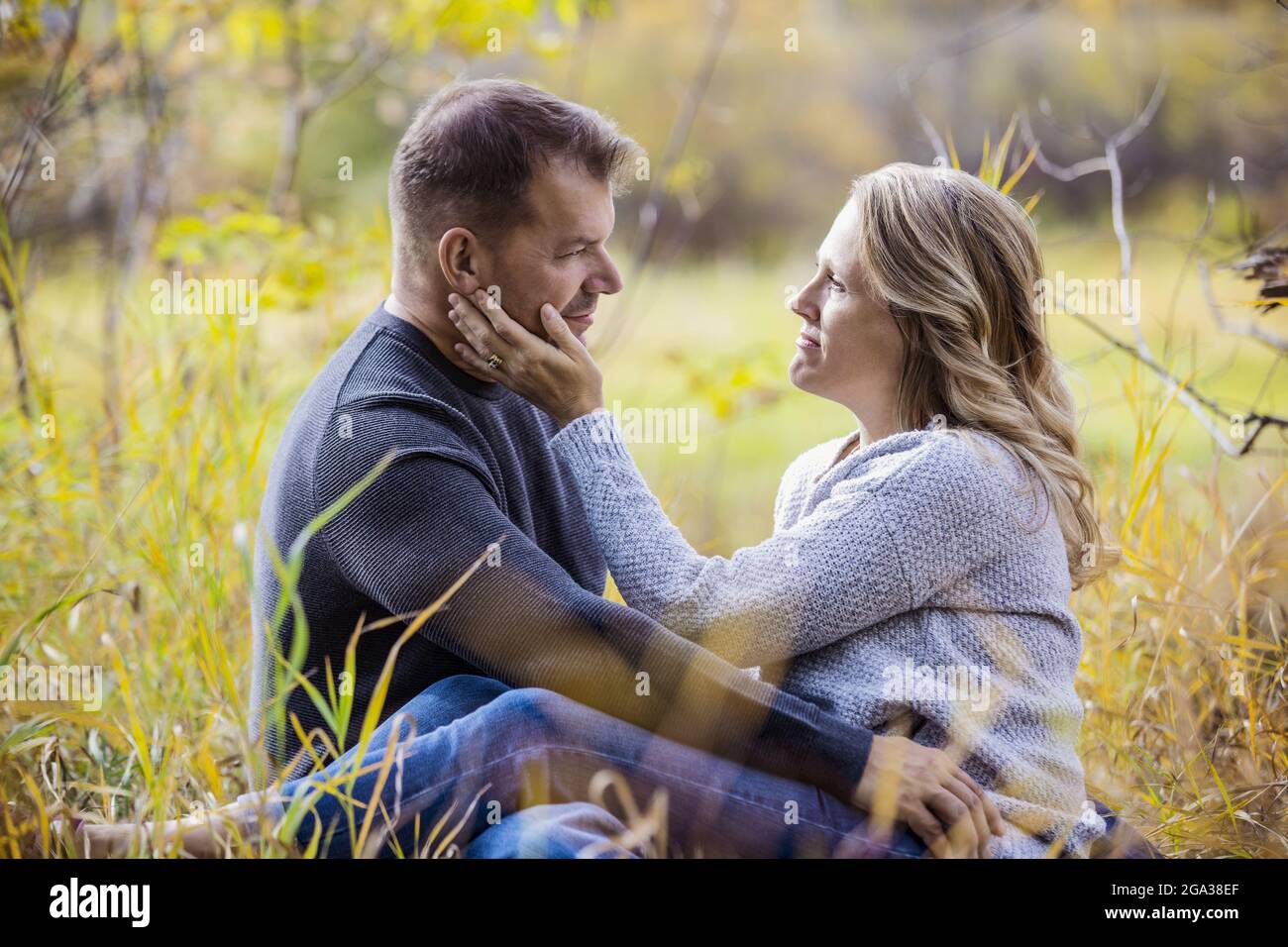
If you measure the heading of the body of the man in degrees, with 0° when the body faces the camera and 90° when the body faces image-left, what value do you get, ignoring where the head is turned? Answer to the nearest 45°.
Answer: approximately 270°

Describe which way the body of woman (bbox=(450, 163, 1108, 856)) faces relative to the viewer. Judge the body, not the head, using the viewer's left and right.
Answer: facing to the left of the viewer

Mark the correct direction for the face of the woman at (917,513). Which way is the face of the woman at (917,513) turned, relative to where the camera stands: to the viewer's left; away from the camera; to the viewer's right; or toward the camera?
to the viewer's left

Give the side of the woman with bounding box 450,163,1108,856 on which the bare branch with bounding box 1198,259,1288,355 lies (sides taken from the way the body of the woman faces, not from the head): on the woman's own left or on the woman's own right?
on the woman's own right

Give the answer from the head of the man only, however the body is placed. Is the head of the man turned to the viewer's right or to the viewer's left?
to the viewer's right

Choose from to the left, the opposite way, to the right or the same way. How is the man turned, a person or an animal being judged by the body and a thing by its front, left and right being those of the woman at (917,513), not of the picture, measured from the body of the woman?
the opposite way

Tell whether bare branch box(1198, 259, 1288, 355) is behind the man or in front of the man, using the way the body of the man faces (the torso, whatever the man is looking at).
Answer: in front

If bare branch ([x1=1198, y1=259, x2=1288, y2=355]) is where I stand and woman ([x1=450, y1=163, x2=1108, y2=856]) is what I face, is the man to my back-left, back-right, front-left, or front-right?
front-right
